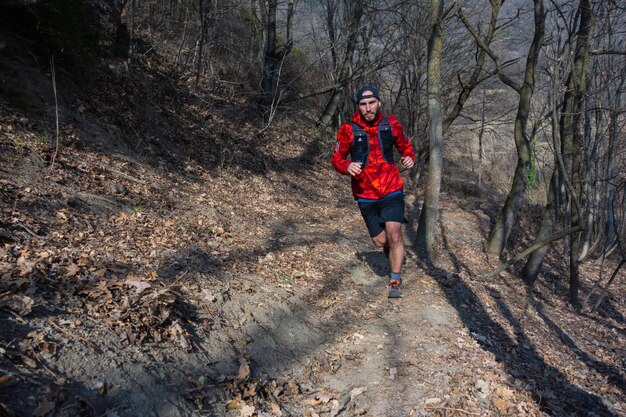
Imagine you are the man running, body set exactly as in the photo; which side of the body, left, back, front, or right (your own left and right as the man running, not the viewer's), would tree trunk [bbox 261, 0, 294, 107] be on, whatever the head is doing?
back

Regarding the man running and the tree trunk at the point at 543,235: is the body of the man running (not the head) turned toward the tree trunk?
no

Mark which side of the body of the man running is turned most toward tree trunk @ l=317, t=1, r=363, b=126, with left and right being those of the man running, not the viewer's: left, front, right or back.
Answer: back

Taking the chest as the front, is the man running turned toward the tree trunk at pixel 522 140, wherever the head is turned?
no

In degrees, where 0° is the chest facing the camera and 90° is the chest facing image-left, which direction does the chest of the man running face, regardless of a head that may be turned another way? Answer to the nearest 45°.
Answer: approximately 0°

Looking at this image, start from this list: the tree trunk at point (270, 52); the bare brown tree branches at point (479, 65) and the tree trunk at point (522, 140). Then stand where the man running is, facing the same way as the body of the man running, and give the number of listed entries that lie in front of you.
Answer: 0

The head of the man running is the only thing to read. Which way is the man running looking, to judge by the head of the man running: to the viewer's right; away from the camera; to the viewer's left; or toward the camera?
toward the camera

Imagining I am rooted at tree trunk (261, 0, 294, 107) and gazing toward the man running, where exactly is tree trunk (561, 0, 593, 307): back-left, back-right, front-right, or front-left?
front-left

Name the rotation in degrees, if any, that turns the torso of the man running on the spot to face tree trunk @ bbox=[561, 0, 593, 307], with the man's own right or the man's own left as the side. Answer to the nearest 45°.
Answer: approximately 135° to the man's own left

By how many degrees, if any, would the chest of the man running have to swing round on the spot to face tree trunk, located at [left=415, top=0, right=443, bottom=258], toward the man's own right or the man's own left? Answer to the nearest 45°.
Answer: approximately 180°

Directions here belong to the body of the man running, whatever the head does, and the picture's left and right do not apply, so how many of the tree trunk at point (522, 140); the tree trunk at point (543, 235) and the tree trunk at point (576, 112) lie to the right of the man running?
0
